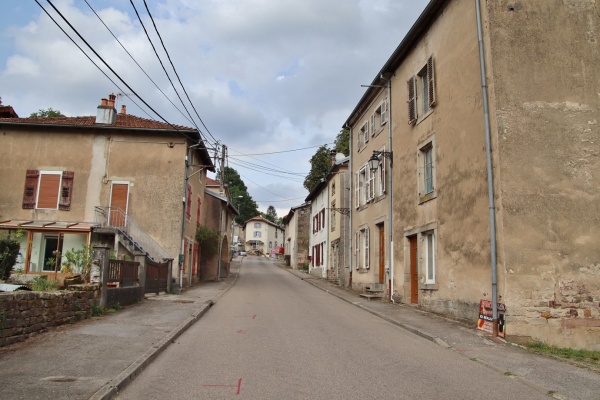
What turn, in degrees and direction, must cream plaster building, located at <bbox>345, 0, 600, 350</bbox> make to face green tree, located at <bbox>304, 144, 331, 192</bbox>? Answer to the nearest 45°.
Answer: approximately 90° to its right

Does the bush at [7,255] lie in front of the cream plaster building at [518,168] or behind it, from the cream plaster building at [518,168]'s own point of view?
in front

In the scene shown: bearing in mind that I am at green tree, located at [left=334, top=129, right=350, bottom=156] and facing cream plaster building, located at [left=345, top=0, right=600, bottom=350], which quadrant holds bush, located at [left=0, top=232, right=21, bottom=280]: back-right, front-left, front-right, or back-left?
front-right

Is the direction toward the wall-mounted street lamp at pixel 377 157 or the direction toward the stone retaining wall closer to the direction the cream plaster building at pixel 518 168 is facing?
the stone retaining wall

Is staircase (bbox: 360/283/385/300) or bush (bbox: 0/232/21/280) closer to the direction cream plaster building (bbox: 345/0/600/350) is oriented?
the bush

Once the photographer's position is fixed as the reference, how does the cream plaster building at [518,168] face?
facing the viewer and to the left of the viewer

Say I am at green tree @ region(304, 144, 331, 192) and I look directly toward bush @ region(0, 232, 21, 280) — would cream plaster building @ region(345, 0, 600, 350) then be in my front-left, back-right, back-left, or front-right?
front-left

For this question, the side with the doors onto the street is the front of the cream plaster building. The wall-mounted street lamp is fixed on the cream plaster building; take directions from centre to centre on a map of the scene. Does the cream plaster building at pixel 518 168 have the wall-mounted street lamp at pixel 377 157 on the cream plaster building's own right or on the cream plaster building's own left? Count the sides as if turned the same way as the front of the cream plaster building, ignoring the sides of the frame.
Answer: on the cream plaster building's own right

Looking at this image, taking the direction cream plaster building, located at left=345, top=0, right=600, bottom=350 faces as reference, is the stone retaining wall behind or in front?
in front

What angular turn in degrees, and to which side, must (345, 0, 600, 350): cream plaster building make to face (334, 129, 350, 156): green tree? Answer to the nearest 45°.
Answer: approximately 90° to its right
